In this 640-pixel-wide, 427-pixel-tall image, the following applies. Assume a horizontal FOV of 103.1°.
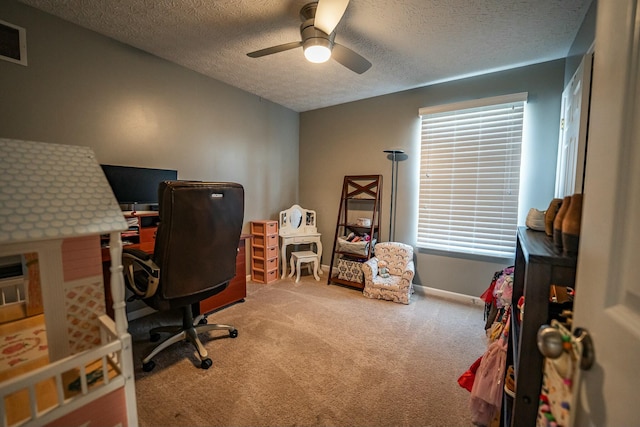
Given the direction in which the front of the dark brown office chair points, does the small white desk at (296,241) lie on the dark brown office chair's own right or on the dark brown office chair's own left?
on the dark brown office chair's own right

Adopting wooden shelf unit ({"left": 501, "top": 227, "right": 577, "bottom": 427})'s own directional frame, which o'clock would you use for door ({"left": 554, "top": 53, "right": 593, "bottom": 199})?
The door is roughly at 3 o'clock from the wooden shelf unit.

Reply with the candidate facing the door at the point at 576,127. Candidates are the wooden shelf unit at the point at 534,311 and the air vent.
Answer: the air vent

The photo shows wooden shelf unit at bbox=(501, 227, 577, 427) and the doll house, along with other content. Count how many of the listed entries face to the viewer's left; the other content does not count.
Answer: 1

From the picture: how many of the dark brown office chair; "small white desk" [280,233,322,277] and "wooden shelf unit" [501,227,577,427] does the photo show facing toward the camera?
1

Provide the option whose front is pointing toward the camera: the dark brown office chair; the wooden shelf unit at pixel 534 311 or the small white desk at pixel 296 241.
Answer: the small white desk

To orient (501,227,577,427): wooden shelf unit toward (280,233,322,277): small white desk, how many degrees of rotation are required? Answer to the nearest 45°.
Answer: approximately 45° to its right

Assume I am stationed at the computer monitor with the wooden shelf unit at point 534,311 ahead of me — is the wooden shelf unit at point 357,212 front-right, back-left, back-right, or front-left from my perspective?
front-left

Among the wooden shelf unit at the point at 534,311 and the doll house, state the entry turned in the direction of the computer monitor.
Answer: the wooden shelf unit

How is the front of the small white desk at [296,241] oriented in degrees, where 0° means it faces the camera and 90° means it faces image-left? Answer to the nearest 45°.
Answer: approximately 0°

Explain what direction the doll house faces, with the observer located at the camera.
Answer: facing the viewer and to the right of the viewer

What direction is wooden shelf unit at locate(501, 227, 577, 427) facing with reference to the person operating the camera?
facing to the left of the viewer

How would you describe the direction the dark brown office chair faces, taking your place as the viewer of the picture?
facing away from the viewer and to the left of the viewer

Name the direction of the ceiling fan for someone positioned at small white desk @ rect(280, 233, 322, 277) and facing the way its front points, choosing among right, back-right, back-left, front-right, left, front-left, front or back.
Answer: front

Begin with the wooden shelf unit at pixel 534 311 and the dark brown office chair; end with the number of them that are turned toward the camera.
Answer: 0

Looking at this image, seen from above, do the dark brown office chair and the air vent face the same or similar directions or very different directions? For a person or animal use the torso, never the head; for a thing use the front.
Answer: very different directions

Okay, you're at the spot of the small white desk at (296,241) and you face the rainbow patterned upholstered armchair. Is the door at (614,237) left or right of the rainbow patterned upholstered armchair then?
right

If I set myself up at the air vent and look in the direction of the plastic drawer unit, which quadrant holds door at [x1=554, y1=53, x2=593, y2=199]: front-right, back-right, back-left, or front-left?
front-right

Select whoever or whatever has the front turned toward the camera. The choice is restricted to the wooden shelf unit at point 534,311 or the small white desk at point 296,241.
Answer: the small white desk

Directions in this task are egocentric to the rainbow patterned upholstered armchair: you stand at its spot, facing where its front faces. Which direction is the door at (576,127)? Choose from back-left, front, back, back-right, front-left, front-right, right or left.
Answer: left
